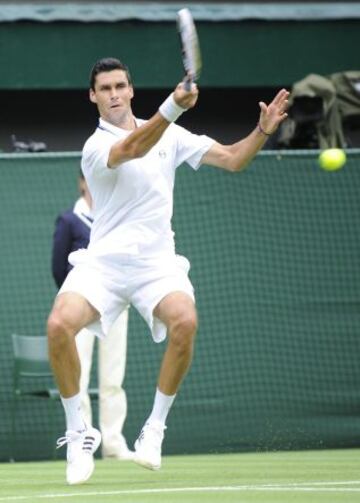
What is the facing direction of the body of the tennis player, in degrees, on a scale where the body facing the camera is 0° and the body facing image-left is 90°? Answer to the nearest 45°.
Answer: approximately 0°

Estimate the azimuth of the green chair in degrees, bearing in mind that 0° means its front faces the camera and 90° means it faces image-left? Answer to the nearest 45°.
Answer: approximately 315°

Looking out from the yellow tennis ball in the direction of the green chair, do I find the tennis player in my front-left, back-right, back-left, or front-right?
front-left

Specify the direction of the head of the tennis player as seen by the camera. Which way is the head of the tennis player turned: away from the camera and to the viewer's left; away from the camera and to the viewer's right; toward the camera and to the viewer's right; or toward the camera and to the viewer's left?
toward the camera and to the viewer's right

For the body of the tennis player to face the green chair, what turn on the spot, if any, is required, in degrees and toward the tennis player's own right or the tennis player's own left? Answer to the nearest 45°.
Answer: approximately 180°

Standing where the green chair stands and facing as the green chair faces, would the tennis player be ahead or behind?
ahead

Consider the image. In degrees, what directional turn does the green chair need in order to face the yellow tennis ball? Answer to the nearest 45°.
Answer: approximately 45° to its left

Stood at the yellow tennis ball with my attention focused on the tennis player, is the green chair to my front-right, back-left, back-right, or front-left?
front-right

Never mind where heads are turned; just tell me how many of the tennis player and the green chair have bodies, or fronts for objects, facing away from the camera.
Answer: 0
